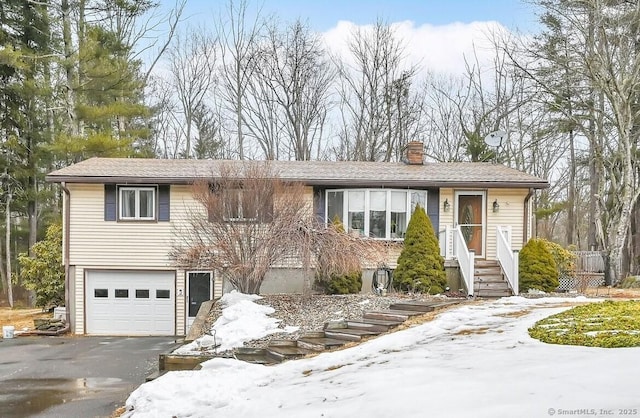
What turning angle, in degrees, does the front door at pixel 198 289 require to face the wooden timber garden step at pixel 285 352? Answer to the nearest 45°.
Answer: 0° — it already faces it

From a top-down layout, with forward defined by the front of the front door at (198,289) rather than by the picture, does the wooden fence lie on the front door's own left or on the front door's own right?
on the front door's own left

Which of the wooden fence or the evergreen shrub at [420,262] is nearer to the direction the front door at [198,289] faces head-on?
the evergreen shrub

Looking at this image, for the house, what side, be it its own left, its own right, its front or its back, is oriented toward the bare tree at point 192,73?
back

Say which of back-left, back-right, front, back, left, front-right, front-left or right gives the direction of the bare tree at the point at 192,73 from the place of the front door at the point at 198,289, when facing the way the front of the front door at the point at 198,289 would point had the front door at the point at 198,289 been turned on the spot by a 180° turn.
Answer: front

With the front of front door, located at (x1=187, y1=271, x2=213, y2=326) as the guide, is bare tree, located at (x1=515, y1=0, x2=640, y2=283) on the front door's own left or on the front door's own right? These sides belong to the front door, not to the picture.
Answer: on the front door's own left

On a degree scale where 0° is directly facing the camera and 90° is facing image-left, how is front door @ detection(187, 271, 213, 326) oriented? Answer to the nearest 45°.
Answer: approximately 0°
